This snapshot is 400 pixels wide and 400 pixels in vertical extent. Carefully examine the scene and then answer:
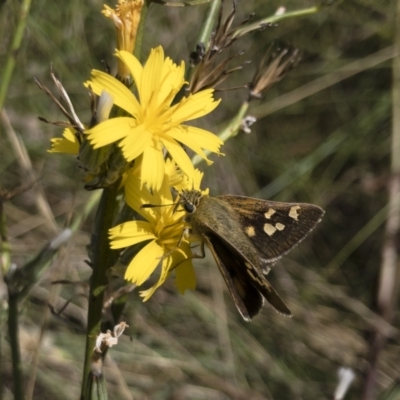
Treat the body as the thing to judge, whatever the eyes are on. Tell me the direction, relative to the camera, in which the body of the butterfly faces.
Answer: to the viewer's left

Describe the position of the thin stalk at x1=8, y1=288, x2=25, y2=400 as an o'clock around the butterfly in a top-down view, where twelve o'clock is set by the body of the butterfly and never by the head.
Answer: The thin stalk is roughly at 12 o'clock from the butterfly.
